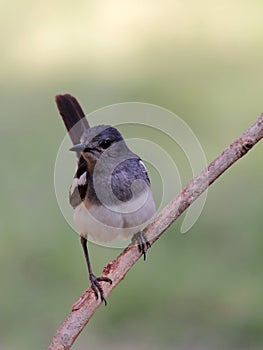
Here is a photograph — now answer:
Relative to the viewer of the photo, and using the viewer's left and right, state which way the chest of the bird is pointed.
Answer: facing the viewer
